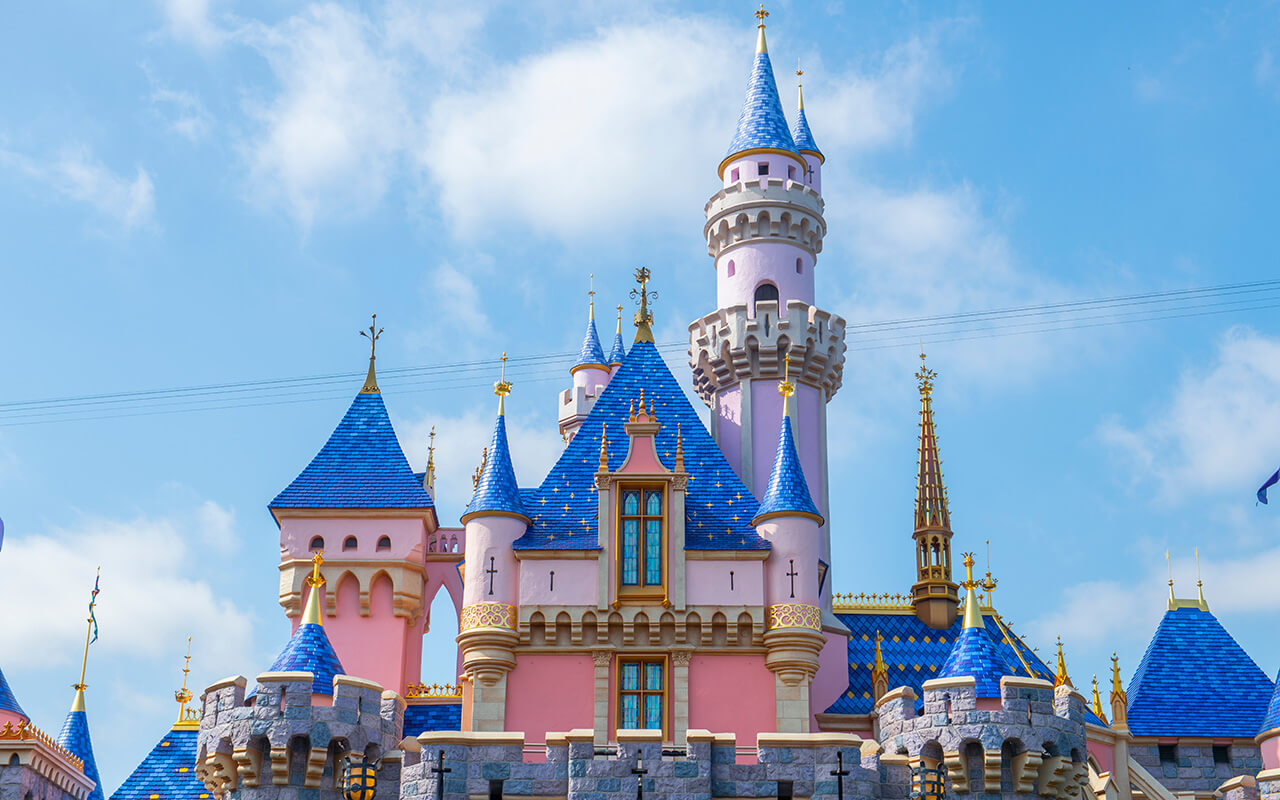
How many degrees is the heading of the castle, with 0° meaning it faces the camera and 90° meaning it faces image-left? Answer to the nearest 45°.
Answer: approximately 0°
